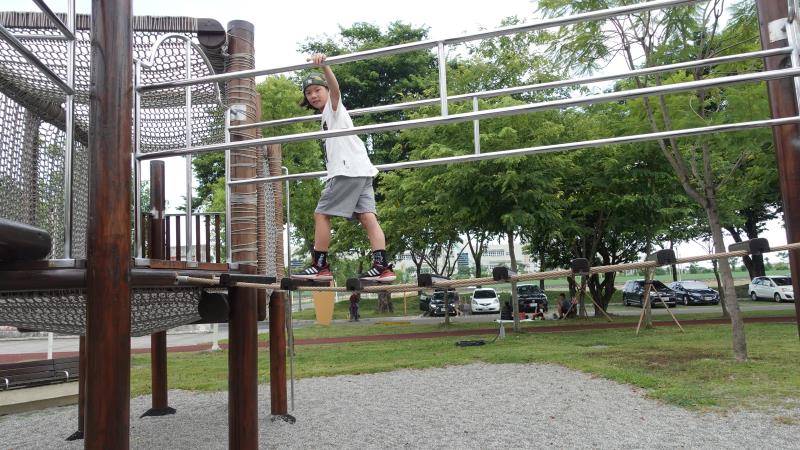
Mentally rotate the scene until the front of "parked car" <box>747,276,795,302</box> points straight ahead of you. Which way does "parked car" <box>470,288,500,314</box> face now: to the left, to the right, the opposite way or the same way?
the same way

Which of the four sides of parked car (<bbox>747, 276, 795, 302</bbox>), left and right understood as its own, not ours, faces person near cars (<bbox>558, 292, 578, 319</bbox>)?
right

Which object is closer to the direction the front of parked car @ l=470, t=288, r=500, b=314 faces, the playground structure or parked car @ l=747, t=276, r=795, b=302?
the playground structure

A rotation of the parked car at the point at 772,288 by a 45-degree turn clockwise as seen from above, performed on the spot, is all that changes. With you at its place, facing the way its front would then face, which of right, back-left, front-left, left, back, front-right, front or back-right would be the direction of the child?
front

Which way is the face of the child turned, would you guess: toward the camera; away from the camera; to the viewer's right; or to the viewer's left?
toward the camera

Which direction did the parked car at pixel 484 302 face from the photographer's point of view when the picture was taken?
facing the viewer

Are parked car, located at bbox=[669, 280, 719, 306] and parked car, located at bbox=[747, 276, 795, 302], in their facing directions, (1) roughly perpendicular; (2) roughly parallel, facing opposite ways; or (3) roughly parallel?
roughly parallel

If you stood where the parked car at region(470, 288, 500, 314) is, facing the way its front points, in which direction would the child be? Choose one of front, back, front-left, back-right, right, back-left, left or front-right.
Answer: front

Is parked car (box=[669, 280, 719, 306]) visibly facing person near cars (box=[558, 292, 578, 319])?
no

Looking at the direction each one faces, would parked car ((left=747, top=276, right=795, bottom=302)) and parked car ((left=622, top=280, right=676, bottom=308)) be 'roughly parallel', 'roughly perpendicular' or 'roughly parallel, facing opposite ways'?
roughly parallel

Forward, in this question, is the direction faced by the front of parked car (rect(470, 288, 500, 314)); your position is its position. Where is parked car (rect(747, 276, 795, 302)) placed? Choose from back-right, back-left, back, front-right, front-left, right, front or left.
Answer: left

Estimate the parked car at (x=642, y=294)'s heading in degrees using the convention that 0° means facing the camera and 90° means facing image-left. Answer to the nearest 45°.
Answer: approximately 315°

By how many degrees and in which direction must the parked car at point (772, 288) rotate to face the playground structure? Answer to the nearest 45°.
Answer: approximately 45° to its right

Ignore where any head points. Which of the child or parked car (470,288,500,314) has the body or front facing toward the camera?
the parked car

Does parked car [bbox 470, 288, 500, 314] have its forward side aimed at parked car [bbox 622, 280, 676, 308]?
no

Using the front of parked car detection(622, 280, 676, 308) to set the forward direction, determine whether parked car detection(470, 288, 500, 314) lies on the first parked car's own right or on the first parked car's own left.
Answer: on the first parked car's own right
